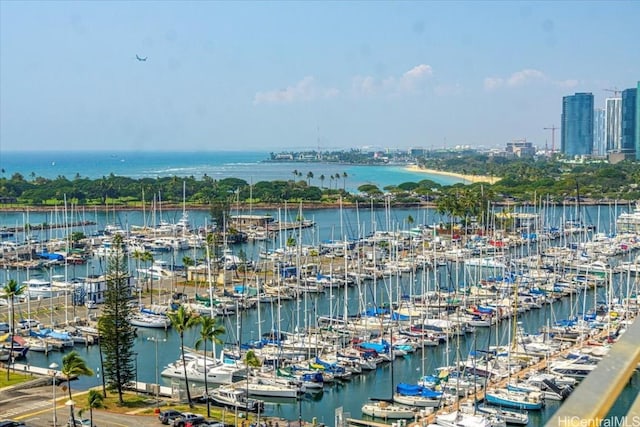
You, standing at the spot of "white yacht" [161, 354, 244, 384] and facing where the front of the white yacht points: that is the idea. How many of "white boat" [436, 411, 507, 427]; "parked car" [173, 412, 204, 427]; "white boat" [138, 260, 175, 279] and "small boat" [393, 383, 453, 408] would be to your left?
1

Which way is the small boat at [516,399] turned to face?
to the viewer's left
